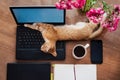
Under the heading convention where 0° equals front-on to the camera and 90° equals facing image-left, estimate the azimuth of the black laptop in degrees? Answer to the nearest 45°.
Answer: approximately 0°
